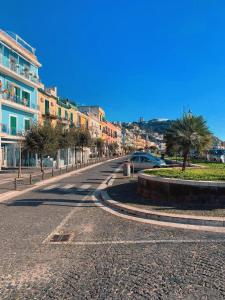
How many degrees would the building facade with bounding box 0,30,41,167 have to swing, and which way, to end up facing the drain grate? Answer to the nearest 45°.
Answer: approximately 45° to its right

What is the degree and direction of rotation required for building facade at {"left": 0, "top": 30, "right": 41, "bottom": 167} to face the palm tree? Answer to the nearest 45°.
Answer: approximately 45° to its right

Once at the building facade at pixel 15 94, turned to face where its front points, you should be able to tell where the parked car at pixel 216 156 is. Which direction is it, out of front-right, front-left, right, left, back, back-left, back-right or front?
front-left

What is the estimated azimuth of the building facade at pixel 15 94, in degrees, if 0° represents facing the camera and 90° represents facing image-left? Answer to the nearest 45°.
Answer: approximately 315°

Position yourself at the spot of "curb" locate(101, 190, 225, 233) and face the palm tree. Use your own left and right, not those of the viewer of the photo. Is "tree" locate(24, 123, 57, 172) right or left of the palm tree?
left

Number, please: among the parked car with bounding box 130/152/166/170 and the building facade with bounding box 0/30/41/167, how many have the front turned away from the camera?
0

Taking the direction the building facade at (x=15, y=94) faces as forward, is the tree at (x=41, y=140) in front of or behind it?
in front
